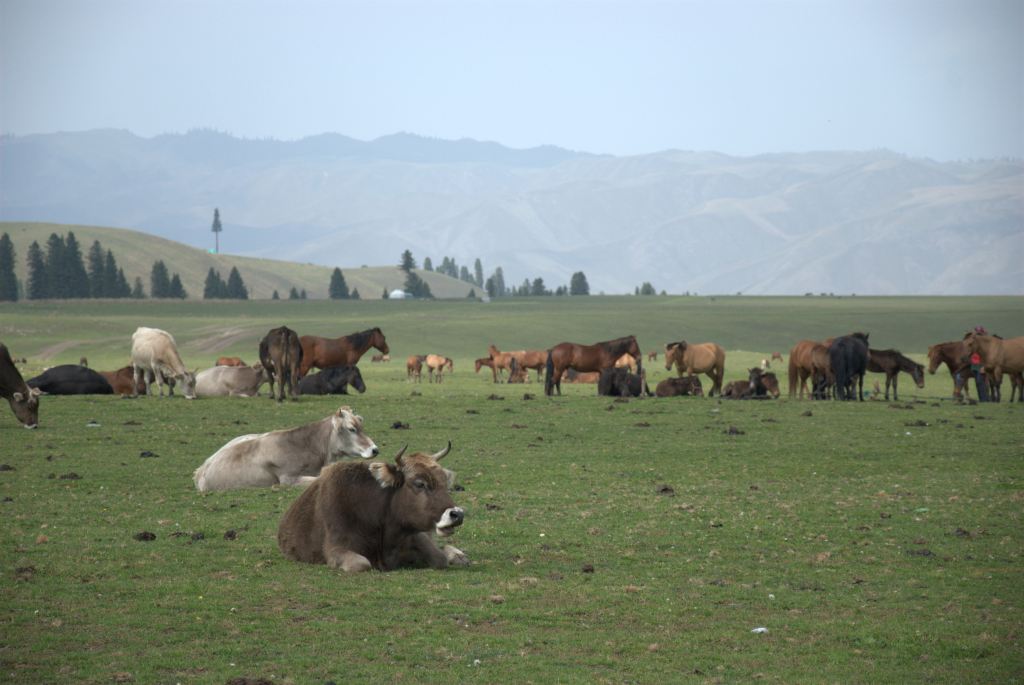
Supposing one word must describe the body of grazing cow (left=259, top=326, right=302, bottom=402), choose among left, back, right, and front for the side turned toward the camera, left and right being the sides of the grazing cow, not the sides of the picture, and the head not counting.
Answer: back

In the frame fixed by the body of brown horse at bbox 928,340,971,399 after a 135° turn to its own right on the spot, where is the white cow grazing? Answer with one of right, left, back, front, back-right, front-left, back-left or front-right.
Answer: back

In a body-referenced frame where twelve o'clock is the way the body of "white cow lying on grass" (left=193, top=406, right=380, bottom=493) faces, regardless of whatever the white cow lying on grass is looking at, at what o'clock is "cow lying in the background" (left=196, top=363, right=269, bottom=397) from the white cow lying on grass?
The cow lying in the background is roughly at 9 o'clock from the white cow lying on grass.

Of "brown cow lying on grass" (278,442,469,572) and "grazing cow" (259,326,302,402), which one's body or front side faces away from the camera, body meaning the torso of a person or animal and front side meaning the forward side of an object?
the grazing cow

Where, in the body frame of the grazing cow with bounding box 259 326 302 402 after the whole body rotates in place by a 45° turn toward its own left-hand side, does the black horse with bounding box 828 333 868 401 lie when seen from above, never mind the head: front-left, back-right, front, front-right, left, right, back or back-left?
back-right

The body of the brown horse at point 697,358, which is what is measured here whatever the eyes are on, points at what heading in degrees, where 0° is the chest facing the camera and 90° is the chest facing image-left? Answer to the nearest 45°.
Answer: approximately 90°

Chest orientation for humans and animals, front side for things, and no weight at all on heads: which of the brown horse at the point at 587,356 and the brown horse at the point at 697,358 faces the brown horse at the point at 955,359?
the brown horse at the point at 587,356

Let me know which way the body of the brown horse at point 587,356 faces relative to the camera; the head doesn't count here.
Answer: to the viewer's right

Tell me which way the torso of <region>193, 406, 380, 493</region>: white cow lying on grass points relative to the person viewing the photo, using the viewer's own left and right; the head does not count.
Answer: facing to the right of the viewer

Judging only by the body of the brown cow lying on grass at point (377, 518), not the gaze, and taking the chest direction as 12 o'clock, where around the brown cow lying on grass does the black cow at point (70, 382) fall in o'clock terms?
The black cow is roughly at 7 o'clock from the brown cow lying on grass.

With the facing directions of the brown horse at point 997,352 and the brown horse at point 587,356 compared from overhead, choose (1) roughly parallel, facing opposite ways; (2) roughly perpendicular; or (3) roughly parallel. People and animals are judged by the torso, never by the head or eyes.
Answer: roughly parallel, facing opposite ways

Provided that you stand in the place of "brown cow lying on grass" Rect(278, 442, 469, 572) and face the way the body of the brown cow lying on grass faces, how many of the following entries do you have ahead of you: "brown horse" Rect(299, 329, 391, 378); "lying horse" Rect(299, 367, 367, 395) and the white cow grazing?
0

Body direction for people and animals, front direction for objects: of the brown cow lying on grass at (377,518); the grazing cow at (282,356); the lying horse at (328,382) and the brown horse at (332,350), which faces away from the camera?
the grazing cow at (282,356)

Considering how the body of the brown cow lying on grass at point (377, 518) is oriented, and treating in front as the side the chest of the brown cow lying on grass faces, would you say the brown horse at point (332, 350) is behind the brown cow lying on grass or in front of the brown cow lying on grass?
behind

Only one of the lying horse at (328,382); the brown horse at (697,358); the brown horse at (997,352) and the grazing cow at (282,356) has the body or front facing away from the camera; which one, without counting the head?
the grazing cow at (282,356)

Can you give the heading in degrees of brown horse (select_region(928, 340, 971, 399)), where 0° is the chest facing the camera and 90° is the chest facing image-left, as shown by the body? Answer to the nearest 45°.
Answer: approximately 90°

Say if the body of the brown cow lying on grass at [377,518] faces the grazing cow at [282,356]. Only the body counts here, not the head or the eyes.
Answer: no
